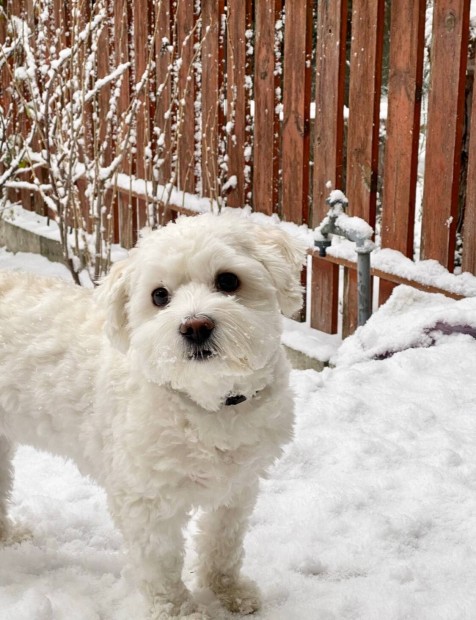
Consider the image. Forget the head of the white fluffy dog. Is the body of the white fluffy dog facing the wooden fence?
no

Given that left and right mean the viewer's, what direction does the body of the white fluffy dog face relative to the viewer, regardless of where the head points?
facing the viewer and to the right of the viewer
